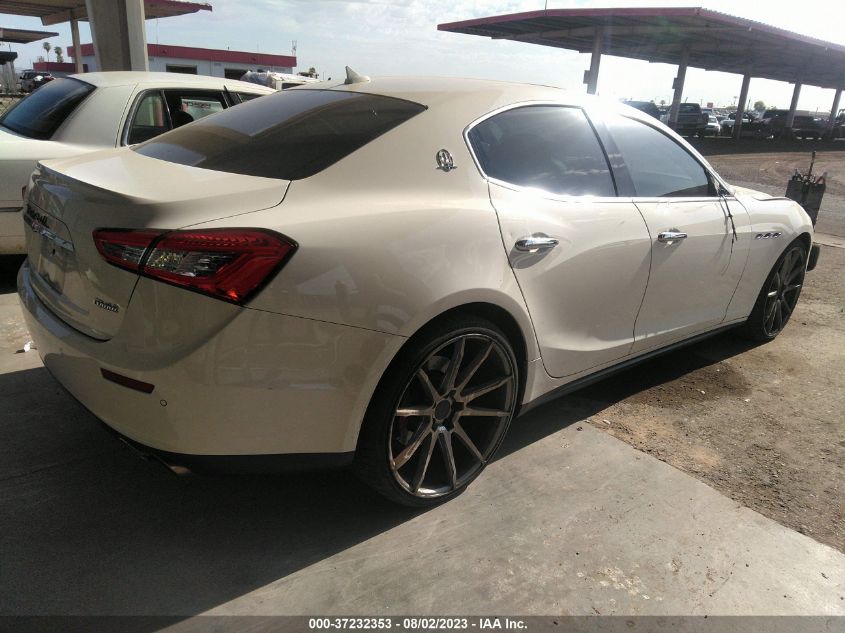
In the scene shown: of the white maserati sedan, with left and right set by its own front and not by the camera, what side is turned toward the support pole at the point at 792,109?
front

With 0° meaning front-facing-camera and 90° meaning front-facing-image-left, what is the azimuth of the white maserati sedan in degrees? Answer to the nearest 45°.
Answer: approximately 225°

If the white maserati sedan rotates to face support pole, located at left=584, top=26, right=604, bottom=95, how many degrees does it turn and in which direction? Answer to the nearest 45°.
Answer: approximately 45° to its left

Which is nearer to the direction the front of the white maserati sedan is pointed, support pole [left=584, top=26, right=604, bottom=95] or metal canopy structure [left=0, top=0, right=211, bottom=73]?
the support pole

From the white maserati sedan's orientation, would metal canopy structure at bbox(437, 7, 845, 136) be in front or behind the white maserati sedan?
in front

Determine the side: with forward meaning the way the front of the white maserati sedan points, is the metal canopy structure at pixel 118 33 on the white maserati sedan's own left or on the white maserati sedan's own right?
on the white maserati sedan's own left

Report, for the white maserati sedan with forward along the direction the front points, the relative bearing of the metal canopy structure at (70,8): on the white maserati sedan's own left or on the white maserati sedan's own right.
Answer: on the white maserati sedan's own left

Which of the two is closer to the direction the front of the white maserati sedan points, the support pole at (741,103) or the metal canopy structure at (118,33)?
the support pole

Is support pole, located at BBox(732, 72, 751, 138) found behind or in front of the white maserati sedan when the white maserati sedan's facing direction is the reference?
in front

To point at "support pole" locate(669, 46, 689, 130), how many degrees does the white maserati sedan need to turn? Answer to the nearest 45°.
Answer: approximately 45° to its left
